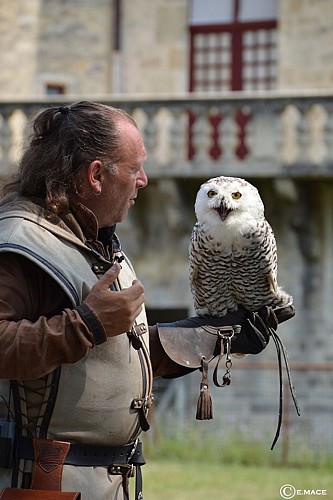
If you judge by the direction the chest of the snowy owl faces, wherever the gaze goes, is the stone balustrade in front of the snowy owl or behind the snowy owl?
behind

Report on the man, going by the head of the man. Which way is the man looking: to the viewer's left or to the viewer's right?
to the viewer's right

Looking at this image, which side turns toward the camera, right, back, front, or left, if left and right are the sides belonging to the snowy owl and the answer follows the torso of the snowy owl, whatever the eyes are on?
front
